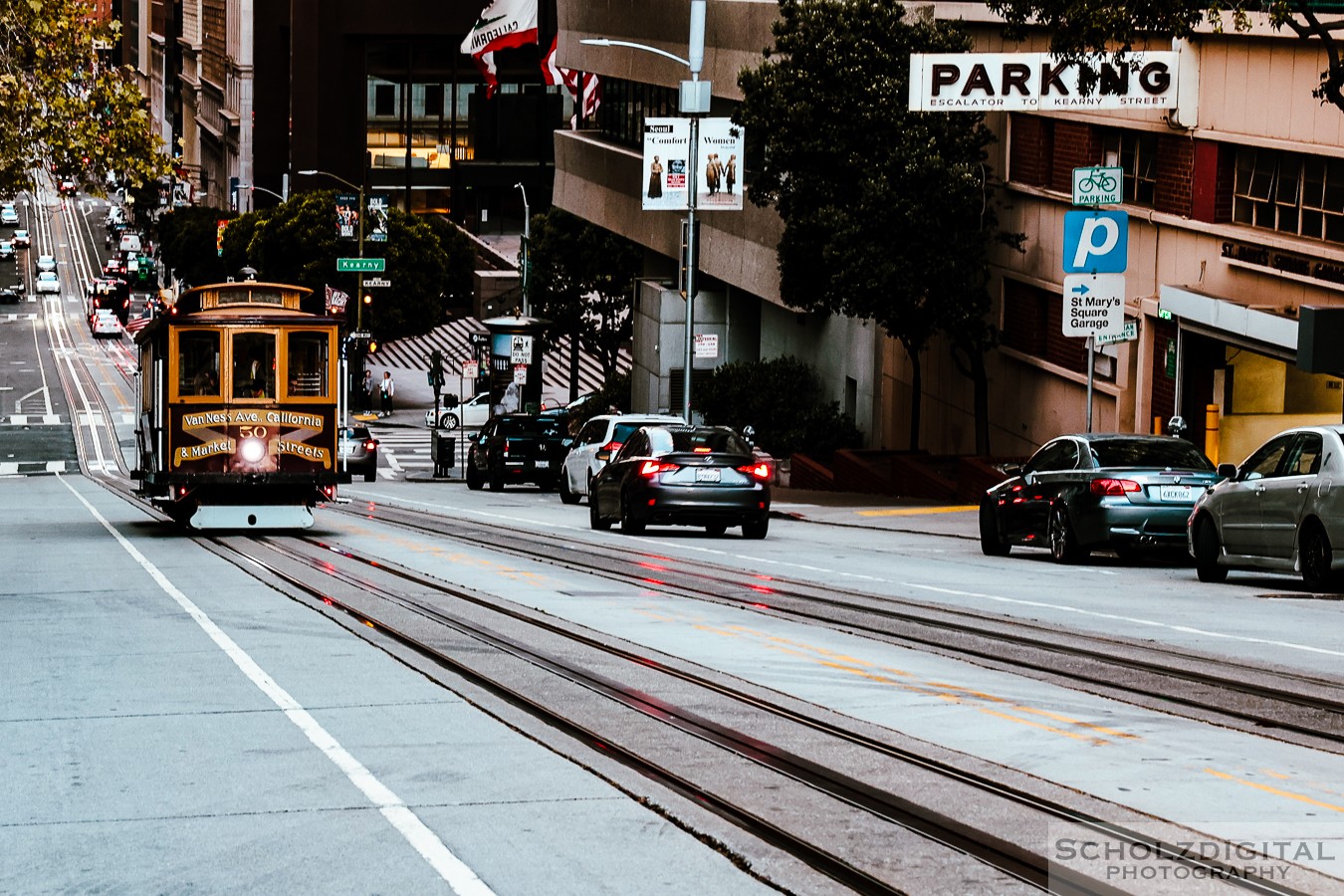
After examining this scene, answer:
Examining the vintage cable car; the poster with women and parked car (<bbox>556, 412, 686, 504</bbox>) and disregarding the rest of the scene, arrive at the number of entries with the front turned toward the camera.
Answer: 2

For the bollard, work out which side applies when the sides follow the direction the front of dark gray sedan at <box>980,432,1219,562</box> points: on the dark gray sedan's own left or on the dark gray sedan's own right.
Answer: on the dark gray sedan's own right

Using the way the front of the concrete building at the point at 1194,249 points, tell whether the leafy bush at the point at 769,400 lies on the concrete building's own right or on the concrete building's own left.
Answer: on the concrete building's own right

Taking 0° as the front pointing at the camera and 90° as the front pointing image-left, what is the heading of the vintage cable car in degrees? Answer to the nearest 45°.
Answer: approximately 0°

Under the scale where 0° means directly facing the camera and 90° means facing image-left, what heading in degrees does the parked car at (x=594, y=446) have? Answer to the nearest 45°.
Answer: approximately 135°

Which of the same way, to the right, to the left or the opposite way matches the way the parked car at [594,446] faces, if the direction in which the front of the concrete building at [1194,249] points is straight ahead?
to the right

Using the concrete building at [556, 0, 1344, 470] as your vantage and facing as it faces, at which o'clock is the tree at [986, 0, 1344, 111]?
The tree is roughly at 11 o'clock from the concrete building.

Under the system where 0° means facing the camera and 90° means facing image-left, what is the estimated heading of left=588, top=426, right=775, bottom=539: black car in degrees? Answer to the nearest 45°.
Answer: approximately 135°
